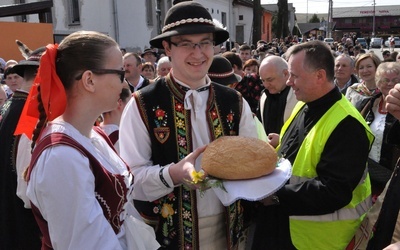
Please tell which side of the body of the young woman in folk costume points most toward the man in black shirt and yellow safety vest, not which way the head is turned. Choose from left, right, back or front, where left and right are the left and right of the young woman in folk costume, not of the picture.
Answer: front

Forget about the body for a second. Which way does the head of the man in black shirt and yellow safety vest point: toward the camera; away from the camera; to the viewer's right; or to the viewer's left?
to the viewer's left

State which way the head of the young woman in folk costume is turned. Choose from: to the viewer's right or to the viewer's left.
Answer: to the viewer's right

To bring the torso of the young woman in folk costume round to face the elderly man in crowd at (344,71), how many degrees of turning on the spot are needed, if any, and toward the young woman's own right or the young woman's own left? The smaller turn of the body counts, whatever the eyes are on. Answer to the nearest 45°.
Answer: approximately 45° to the young woman's own left

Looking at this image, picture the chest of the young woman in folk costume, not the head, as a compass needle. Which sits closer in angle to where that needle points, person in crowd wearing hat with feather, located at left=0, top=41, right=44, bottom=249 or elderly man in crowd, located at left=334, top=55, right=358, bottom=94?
the elderly man in crowd

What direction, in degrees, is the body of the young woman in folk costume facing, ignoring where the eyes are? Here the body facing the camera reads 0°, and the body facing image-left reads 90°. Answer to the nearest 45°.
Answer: approximately 270°

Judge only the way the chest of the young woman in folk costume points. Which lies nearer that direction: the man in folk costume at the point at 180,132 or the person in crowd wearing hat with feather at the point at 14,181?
the man in folk costume

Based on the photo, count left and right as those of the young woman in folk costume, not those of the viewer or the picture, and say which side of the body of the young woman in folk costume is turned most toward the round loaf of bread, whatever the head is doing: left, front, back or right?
front
